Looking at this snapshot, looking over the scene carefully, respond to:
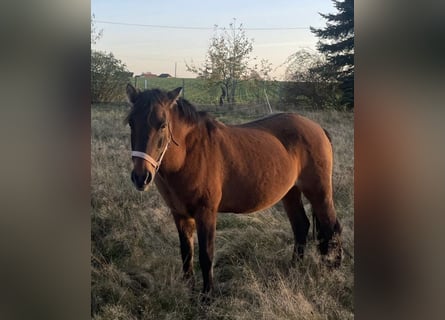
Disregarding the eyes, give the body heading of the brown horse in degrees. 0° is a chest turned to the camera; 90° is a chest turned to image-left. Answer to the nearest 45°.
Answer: approximately 45°
